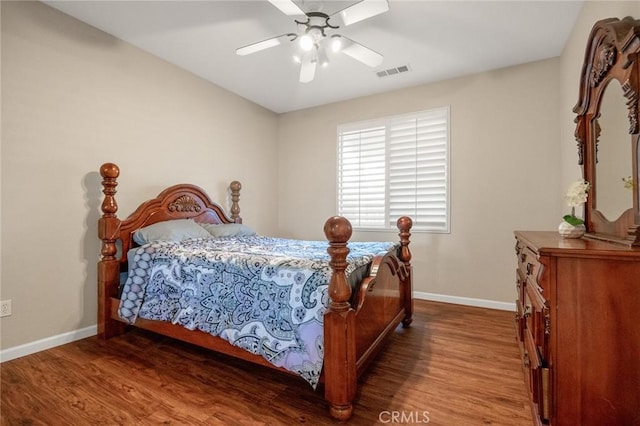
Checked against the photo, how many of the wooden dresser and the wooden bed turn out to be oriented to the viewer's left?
1

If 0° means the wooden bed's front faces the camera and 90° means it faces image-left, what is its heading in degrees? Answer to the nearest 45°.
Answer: approximately 315°

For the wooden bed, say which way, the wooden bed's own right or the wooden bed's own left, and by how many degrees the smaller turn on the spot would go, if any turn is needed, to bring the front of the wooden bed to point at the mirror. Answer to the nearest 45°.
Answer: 0° — it already faces it

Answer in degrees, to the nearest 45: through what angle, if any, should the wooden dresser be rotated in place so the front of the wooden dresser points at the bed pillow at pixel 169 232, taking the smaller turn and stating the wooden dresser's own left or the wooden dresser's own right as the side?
0° — it already faces it

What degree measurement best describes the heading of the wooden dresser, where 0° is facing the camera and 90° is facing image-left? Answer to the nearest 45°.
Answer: approximately 90°

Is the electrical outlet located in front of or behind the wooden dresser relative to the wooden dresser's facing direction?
in front

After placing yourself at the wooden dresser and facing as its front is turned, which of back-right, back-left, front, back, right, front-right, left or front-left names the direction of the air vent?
front-right

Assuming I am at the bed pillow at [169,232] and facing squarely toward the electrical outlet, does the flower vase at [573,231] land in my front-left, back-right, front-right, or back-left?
back-left

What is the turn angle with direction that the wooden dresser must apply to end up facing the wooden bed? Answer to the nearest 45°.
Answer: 0° — it already faces it

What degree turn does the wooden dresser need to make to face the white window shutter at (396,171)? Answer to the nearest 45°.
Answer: approximately 45° to its right

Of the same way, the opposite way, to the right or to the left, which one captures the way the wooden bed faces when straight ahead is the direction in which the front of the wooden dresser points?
the opposite way

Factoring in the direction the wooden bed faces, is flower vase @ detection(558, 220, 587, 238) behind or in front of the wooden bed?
in front

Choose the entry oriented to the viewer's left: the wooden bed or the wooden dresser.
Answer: the wooden dresser
